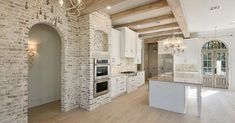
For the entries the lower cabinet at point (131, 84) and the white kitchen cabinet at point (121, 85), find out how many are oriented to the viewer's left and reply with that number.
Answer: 0

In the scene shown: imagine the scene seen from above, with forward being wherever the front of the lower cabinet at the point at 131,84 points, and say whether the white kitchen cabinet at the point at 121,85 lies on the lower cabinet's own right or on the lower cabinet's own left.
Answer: on the lower cabinet's own right

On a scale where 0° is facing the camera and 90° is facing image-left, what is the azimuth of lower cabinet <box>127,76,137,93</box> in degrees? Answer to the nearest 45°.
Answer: approximately 315°

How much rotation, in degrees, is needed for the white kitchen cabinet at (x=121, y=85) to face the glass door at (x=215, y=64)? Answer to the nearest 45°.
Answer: approximately 45° to its left

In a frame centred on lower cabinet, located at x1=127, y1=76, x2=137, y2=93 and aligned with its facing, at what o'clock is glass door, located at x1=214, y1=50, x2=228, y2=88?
The glass door is roughly at 10 o'clock from the lower cabinet.

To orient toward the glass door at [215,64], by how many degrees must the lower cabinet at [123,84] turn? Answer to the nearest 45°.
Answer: approximately 45° to its left

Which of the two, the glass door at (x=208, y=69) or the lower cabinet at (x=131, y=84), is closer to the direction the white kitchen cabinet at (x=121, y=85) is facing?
the glass door

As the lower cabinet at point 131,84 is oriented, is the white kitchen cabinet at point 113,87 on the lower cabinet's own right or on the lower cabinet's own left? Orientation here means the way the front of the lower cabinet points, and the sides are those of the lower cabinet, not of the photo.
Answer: on the lower cabinet's own right

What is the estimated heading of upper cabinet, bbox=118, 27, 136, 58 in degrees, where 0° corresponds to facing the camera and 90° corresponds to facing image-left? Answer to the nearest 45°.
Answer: approximately 315°

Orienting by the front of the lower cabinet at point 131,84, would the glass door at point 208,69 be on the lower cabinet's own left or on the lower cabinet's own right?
on the lower cabinet's own left

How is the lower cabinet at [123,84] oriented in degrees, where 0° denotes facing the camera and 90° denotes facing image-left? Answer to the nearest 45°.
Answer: approximately 315°

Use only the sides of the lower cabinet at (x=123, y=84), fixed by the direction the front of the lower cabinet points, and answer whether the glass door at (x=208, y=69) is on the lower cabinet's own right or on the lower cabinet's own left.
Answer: on the lower cabinet's own left

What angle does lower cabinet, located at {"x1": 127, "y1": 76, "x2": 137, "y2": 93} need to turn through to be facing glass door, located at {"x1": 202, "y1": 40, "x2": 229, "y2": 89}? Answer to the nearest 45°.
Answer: approximately 45° to its left

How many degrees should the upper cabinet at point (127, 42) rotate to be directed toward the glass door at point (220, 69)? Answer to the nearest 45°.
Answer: approximately 45° to its left
